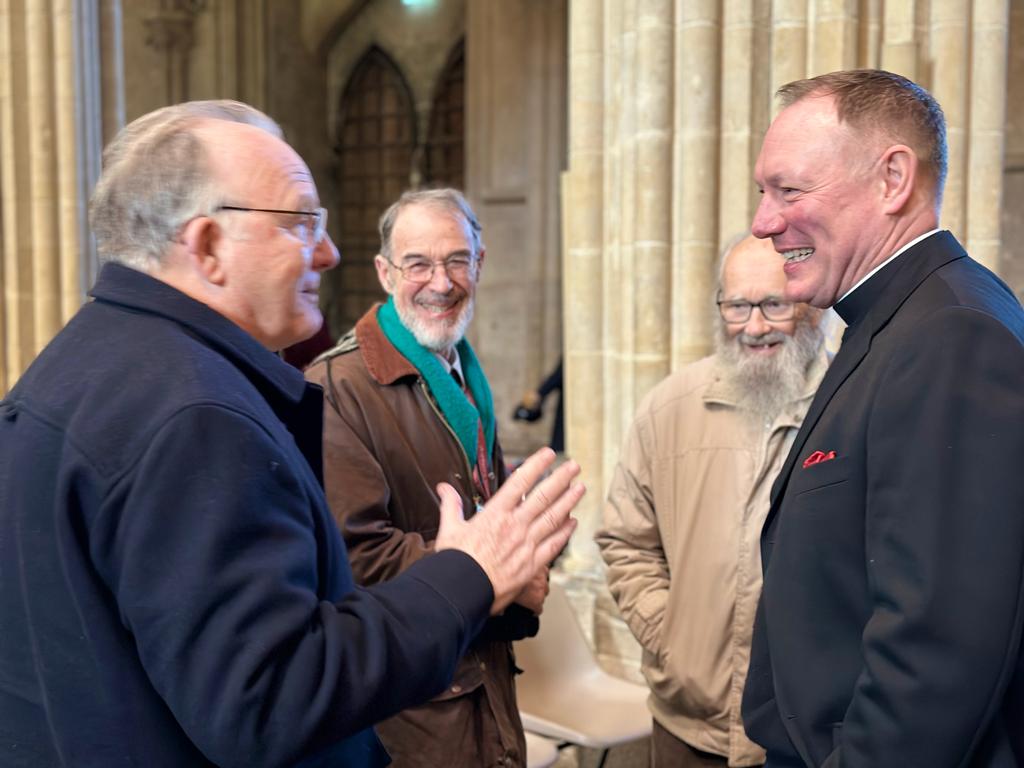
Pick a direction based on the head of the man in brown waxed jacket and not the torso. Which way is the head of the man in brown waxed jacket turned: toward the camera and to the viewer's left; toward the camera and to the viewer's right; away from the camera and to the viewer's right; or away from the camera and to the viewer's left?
toward the camera and to the viewer's right

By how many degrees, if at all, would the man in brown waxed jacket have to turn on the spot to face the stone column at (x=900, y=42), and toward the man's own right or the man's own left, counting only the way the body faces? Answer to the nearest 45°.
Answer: approximately 90° to the man's own left

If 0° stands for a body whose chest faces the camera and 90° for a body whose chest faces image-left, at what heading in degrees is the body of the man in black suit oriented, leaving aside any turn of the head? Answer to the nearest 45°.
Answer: approximately 90°

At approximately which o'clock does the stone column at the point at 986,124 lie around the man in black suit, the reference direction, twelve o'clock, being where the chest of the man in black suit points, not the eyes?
The stone column is roughly at 3 o'clock from the man in black suit.

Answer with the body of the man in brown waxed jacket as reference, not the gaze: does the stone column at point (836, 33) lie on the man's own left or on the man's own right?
on the man's own left

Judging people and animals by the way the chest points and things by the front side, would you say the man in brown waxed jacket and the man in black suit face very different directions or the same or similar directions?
very different directions

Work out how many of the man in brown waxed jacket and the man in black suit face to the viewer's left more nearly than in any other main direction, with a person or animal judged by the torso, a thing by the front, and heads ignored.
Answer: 1

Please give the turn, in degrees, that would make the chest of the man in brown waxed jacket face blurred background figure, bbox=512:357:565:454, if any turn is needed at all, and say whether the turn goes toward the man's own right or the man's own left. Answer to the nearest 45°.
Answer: approximately 135° to the man's own left

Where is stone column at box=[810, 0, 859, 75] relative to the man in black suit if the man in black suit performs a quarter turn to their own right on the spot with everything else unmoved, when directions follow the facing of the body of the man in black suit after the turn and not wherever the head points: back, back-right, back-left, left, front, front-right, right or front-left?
front

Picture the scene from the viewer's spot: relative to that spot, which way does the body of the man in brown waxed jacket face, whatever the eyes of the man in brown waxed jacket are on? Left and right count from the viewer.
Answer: facing the viewer and to the right of the viewer

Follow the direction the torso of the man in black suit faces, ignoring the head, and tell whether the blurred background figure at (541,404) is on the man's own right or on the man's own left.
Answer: on the man's own right

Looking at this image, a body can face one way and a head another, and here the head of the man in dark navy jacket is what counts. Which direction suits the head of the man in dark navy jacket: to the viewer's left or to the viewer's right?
to the viewer's right

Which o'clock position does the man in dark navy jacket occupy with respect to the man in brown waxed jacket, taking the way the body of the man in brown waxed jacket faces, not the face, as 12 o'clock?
The man in dark navy jacket is roughly at 2 o'clock from the man in brown waxed jacket.
